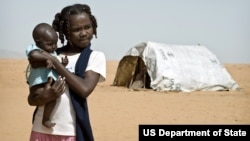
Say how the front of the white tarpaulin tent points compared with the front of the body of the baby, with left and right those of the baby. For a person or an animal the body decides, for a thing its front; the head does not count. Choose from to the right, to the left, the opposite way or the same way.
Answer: to the right

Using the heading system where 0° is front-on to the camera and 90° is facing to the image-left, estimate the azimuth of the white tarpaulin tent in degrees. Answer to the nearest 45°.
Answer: approximately 45°

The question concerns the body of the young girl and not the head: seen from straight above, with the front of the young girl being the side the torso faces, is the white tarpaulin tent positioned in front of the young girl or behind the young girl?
behind

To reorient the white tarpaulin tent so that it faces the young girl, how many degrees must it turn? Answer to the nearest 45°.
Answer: approximately 45° to its left

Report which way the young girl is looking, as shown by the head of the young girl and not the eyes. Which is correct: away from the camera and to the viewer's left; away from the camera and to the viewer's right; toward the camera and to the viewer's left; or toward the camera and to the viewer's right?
toward the camera and to the viewer's right
